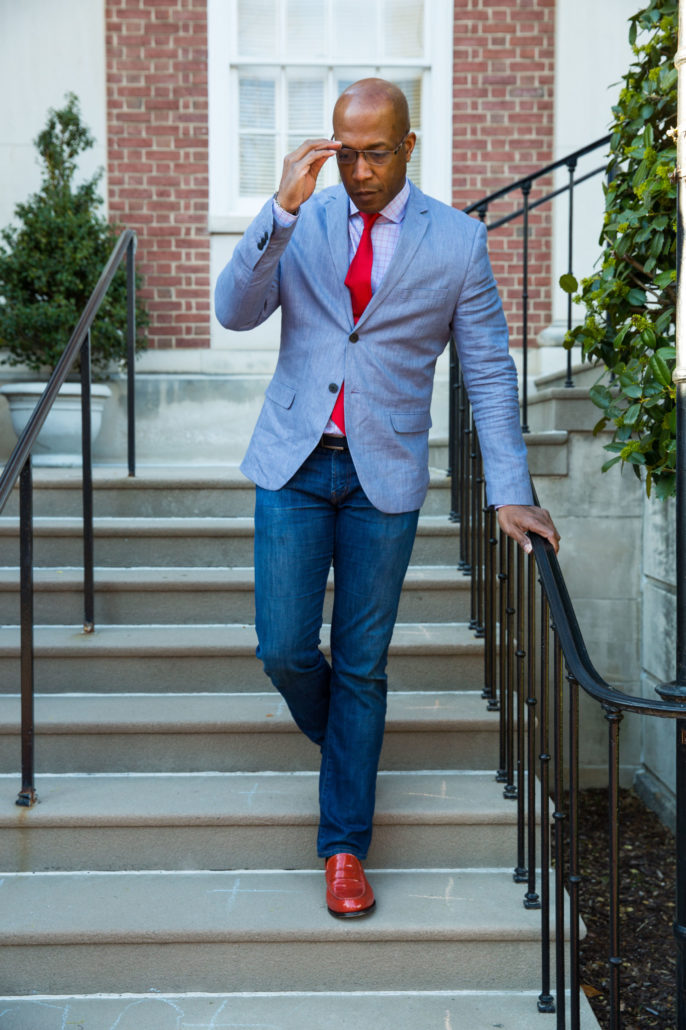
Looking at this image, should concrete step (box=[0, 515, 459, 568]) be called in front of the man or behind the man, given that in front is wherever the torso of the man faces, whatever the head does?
behind

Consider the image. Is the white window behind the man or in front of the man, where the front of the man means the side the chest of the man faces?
behind

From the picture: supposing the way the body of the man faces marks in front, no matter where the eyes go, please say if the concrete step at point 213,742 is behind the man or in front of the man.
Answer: behind

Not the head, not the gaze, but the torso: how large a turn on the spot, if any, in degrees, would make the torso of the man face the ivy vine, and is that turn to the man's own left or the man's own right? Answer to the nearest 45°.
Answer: approximately 135° to the man's own left

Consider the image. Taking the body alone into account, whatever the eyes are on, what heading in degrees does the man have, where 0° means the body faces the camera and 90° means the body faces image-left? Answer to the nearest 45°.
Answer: approximately 0°

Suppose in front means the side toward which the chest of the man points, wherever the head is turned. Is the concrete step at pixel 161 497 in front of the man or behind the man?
behind
